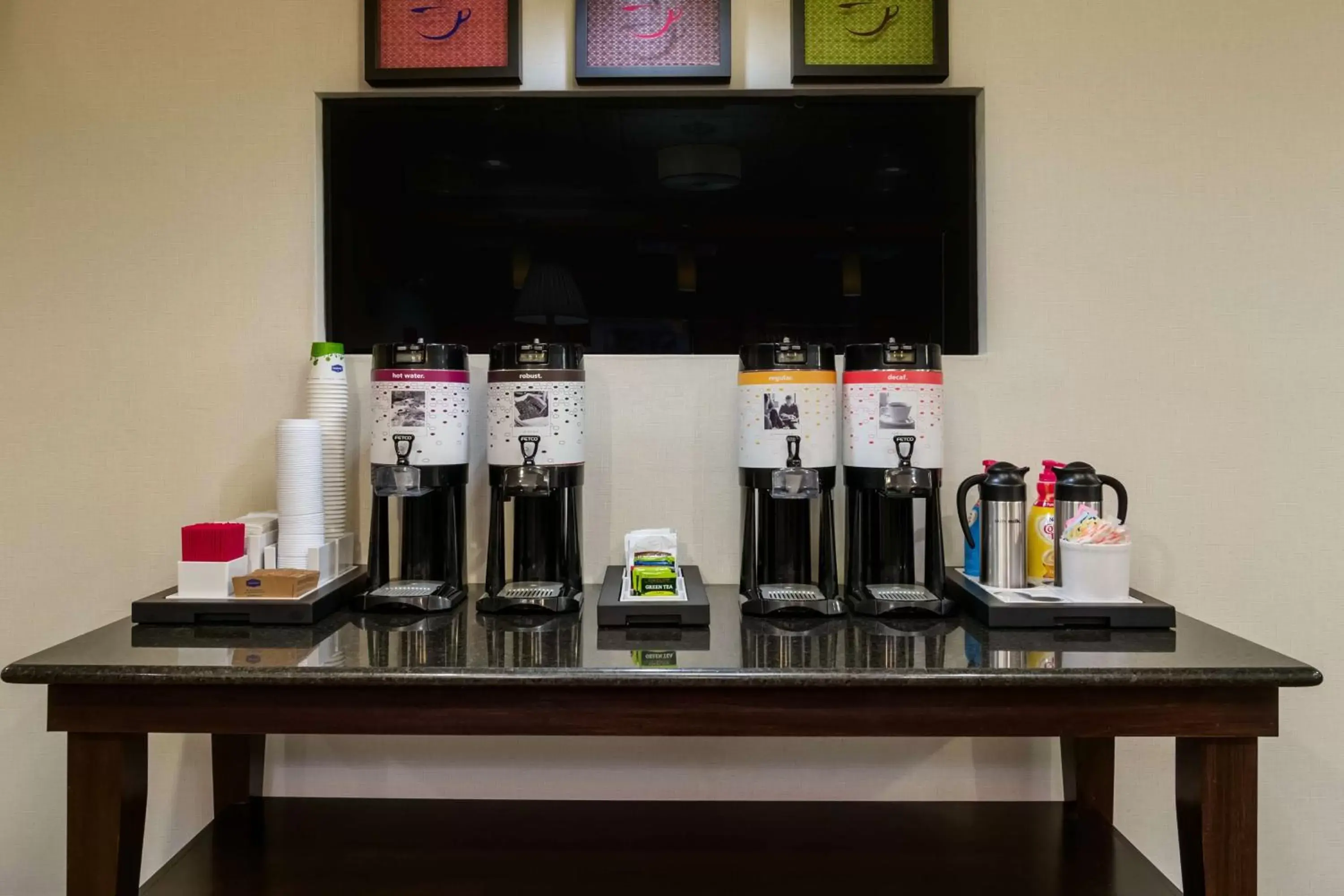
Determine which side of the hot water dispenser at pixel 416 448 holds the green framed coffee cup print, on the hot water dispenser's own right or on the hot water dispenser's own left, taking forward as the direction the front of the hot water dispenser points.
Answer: on the hot water dispenser's own left

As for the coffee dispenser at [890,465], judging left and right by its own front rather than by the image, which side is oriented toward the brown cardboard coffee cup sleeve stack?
right

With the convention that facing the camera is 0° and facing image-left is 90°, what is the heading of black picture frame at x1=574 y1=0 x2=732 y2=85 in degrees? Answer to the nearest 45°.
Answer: approximately 0°

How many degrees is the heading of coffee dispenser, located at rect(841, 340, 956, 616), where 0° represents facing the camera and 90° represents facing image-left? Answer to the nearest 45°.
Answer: approximately 0°
